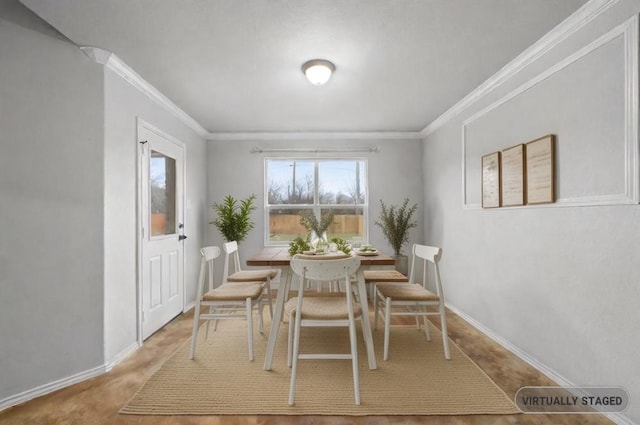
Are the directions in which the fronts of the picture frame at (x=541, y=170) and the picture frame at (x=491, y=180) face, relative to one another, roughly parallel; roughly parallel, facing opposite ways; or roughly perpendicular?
roughly parallel

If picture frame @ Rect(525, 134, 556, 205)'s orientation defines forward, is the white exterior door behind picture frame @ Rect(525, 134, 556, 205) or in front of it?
in front

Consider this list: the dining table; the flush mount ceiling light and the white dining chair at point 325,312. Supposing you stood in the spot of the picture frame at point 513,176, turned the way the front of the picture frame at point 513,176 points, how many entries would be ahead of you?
3

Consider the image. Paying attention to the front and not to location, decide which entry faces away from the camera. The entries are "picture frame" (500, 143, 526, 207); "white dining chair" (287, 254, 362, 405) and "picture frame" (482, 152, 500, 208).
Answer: the white dining chair

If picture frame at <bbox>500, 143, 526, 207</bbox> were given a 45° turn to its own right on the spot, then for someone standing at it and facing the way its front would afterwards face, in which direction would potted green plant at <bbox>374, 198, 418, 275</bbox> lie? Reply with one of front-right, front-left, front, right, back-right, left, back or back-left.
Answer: front-right

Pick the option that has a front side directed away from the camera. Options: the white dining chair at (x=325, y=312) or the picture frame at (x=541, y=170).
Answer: the white dining chair

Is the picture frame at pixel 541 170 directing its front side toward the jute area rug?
yes

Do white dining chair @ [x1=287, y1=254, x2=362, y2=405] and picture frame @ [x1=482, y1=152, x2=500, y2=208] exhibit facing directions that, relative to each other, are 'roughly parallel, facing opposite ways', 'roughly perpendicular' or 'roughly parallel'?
roughly perpendicular

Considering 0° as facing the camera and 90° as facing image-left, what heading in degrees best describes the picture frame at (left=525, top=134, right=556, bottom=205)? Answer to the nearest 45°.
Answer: approximately 45°

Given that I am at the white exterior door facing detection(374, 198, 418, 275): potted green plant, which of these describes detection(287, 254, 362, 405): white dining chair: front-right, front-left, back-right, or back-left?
front-right

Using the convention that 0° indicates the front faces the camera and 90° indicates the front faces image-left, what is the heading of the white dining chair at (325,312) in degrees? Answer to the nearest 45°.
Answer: approximately 180°

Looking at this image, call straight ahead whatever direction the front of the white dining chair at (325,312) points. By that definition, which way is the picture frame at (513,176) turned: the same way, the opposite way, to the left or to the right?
to the left

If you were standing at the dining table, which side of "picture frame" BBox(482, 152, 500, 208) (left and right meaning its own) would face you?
front

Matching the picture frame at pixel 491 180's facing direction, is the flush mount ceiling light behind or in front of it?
in front

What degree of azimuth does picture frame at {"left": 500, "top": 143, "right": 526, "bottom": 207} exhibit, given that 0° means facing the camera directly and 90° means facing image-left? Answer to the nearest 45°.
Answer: approximately 45°

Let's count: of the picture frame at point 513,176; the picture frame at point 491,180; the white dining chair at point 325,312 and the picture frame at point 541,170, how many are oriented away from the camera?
1

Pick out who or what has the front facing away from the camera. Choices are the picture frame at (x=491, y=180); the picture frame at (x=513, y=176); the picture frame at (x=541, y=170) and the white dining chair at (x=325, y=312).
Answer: the white dining chair
